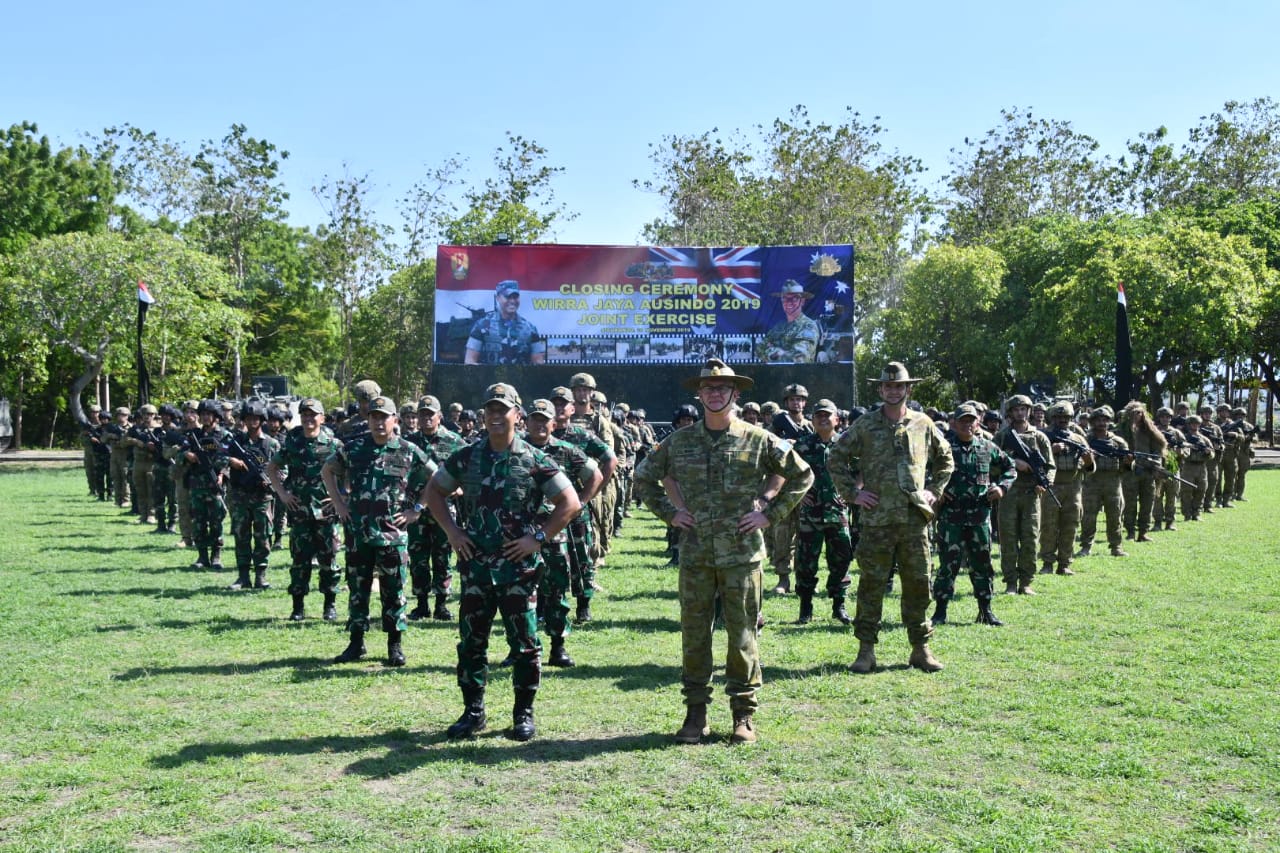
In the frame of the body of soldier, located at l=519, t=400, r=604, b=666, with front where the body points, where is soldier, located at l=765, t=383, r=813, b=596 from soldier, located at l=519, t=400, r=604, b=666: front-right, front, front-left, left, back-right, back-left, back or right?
back-left

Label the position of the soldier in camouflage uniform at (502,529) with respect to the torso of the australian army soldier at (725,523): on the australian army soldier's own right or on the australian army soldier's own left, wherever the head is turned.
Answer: on the australian army soldier's own right

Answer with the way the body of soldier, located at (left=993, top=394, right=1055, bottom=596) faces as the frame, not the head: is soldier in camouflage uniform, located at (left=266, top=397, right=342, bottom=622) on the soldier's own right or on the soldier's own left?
on the soldier's own right

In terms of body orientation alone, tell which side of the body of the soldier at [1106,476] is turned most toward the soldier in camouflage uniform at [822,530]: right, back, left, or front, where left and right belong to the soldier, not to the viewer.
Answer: front

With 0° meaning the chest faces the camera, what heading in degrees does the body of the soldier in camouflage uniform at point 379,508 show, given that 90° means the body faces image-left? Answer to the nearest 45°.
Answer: approximately 0°

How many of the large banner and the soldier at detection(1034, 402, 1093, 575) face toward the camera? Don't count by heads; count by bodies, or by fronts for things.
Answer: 2

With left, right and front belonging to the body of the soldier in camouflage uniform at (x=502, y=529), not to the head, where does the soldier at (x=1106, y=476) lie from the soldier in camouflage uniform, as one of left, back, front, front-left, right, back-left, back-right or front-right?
back-left

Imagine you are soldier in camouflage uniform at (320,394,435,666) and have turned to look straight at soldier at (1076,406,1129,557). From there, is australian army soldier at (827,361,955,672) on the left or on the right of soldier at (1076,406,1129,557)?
right

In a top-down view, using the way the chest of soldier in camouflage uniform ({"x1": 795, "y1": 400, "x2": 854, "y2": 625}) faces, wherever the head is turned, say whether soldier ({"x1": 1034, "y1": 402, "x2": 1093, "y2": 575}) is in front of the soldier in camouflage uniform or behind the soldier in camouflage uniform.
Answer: behind

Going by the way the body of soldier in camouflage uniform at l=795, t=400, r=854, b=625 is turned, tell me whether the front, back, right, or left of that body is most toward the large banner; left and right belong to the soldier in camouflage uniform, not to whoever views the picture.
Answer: back

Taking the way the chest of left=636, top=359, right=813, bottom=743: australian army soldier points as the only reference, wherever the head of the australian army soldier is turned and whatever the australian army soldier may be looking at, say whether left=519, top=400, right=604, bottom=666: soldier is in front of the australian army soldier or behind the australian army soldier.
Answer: behind

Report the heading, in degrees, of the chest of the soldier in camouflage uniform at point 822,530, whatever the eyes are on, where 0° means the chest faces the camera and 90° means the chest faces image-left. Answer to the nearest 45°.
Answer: approximately 0°
